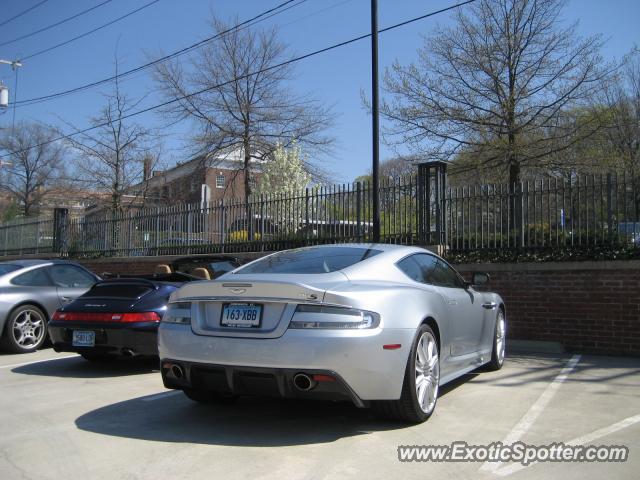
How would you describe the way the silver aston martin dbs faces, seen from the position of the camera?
facing away from the viewer and to the right of the viewer

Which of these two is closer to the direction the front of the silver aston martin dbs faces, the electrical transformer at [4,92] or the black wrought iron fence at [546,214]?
the black wrought iron fence

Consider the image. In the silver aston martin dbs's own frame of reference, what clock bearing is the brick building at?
The brick building is roughly at 10 o'clock from the silver aston martin dbs.

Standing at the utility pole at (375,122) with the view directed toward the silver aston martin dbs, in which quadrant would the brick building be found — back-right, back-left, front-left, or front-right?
back-right

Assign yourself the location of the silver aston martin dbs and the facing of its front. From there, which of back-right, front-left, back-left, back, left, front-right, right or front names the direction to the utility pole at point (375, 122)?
front-left

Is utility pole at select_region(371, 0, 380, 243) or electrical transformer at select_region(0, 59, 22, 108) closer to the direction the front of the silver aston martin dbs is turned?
the utility pole

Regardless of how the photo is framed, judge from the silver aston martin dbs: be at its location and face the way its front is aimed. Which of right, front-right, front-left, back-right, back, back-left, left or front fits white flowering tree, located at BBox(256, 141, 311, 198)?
front-left

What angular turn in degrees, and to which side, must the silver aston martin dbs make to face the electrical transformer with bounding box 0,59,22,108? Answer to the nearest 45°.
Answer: approximately 90° to its left
